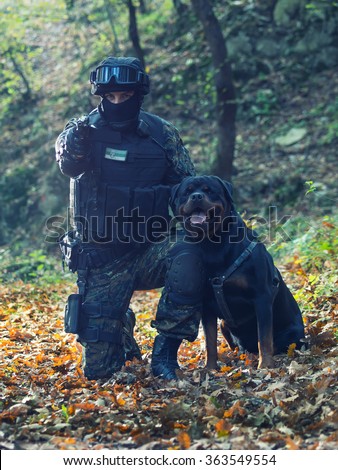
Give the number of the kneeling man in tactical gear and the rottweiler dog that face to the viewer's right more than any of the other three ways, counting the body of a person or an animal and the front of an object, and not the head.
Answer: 0

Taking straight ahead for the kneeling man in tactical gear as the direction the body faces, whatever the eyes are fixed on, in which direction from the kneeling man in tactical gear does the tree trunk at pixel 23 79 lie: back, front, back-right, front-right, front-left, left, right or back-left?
back

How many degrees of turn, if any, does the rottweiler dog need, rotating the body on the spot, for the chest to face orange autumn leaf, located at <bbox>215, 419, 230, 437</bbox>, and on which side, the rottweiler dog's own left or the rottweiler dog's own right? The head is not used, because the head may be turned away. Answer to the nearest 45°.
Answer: approximately 45° to the rottweiler dog's own left

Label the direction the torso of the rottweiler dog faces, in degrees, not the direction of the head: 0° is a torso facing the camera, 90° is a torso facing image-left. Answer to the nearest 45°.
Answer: approximately 45°

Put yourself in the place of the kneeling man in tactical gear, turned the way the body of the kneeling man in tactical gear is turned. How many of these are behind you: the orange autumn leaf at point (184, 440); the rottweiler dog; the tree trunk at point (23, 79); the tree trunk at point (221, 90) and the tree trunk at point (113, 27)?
3

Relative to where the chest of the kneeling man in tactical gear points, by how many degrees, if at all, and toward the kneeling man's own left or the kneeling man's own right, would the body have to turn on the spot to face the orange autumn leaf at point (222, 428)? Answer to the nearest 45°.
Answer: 0° — they already face it

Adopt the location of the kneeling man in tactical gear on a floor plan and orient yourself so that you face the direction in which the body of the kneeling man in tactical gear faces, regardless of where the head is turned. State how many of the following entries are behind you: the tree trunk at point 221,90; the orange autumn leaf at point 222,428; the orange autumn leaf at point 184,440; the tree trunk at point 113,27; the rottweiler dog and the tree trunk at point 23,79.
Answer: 3

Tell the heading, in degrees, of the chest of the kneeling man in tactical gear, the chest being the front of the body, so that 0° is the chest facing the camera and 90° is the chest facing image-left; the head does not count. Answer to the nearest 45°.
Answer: approximately 0°

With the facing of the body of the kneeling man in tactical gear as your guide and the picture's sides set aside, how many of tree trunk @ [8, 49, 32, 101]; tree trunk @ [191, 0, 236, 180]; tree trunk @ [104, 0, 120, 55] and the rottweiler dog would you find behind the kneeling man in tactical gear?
3

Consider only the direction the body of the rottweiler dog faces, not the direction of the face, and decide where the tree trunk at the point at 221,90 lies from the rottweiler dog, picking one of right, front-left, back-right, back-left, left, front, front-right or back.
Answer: back-right

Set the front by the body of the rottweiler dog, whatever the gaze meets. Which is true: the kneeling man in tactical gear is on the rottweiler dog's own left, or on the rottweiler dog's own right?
on the rottweiler dog's own right

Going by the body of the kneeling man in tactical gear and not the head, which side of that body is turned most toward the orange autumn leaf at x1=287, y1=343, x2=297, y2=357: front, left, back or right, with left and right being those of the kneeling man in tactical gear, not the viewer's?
left

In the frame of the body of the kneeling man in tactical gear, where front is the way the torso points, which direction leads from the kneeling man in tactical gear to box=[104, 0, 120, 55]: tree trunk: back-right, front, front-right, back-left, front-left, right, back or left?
back

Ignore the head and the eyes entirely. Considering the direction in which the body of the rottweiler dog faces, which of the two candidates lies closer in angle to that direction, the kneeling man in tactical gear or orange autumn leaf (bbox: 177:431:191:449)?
the orange autumn leaf
